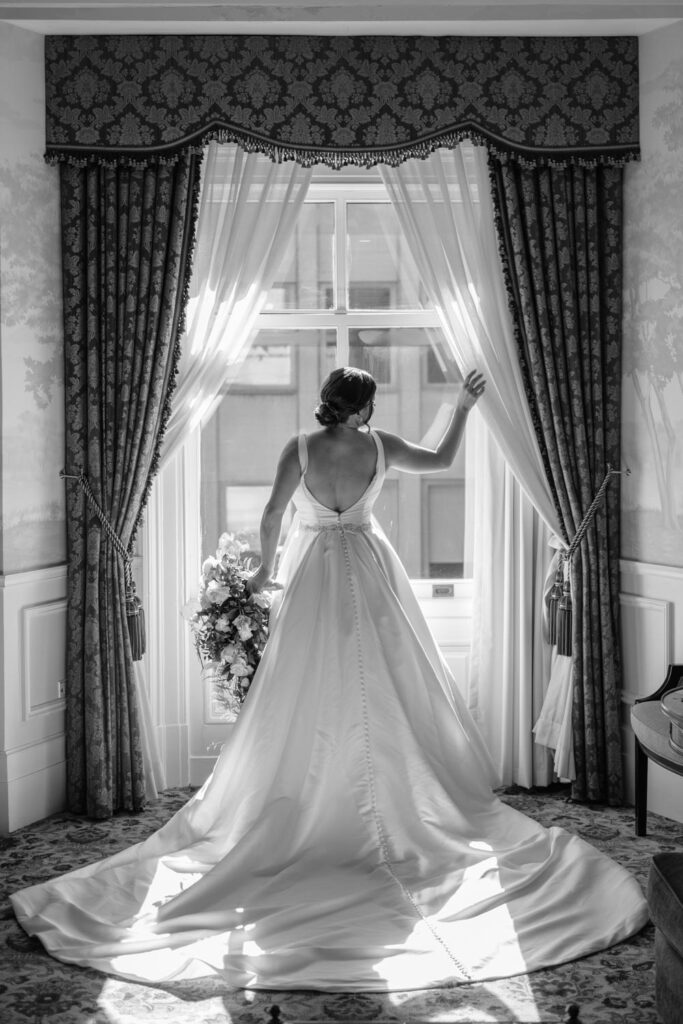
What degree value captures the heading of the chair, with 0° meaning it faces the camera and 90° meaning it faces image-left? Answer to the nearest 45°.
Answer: approximately 45°

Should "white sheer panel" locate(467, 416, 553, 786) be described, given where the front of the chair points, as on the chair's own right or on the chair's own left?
on the chair's own right
